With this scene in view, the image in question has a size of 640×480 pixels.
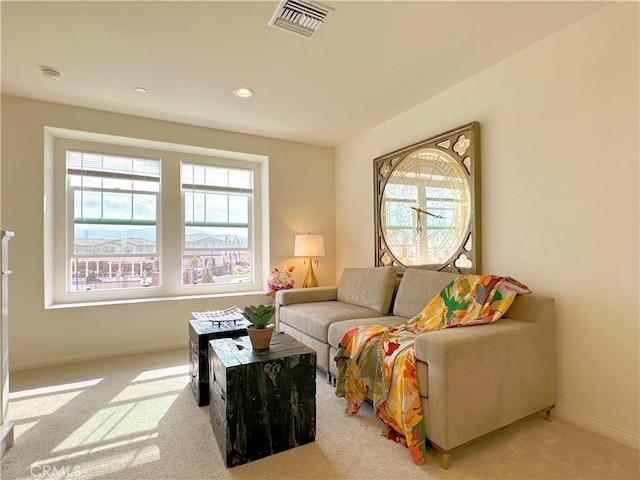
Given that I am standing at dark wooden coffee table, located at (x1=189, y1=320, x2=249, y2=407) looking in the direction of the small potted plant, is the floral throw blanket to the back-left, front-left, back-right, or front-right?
front-left

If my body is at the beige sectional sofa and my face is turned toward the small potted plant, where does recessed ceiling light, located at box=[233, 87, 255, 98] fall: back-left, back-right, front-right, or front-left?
front-right

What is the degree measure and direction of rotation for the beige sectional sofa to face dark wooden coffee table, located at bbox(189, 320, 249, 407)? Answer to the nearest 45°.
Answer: approximately 45° to its right

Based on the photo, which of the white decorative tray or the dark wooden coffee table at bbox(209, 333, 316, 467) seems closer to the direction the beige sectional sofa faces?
the dark wooden coffee table

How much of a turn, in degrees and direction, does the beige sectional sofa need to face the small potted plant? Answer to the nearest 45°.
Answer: approximately 45° to its right

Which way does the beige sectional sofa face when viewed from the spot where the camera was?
facing the viewer and to the left of the viewer

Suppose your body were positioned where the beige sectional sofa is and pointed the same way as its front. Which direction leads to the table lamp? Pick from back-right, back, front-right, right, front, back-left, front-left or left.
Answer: right

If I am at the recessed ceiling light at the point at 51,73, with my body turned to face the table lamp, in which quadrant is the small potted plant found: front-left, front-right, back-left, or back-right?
front-right

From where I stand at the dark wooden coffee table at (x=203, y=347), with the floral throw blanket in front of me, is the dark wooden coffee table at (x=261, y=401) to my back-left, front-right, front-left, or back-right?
front-right

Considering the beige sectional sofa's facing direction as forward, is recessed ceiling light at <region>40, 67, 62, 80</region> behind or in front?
in front
